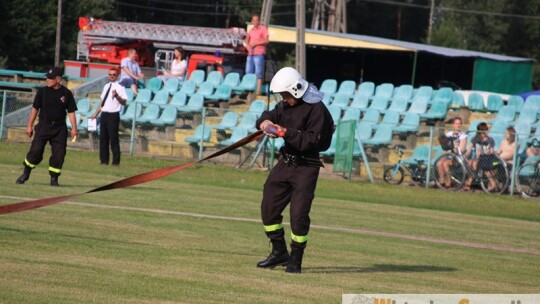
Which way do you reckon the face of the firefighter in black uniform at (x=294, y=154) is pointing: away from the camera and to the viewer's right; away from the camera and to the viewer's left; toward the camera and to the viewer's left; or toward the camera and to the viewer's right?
toward the camera and to the viewer's left

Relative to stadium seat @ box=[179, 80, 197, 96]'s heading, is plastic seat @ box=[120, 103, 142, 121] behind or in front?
in front

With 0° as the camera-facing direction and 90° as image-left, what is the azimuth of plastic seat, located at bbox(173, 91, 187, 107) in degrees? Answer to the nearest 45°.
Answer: approximately 45°

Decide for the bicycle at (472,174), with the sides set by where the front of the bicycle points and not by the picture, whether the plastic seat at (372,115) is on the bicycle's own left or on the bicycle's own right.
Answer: on the bicycle's own right

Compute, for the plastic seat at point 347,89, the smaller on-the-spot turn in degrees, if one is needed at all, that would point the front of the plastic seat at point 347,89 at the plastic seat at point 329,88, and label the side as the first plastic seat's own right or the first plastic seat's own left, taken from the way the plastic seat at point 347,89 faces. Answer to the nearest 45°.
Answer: approximately 90° to the first plastic seat's own right

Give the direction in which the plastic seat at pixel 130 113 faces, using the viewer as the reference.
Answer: facing the viewer and to the left of the viewer
